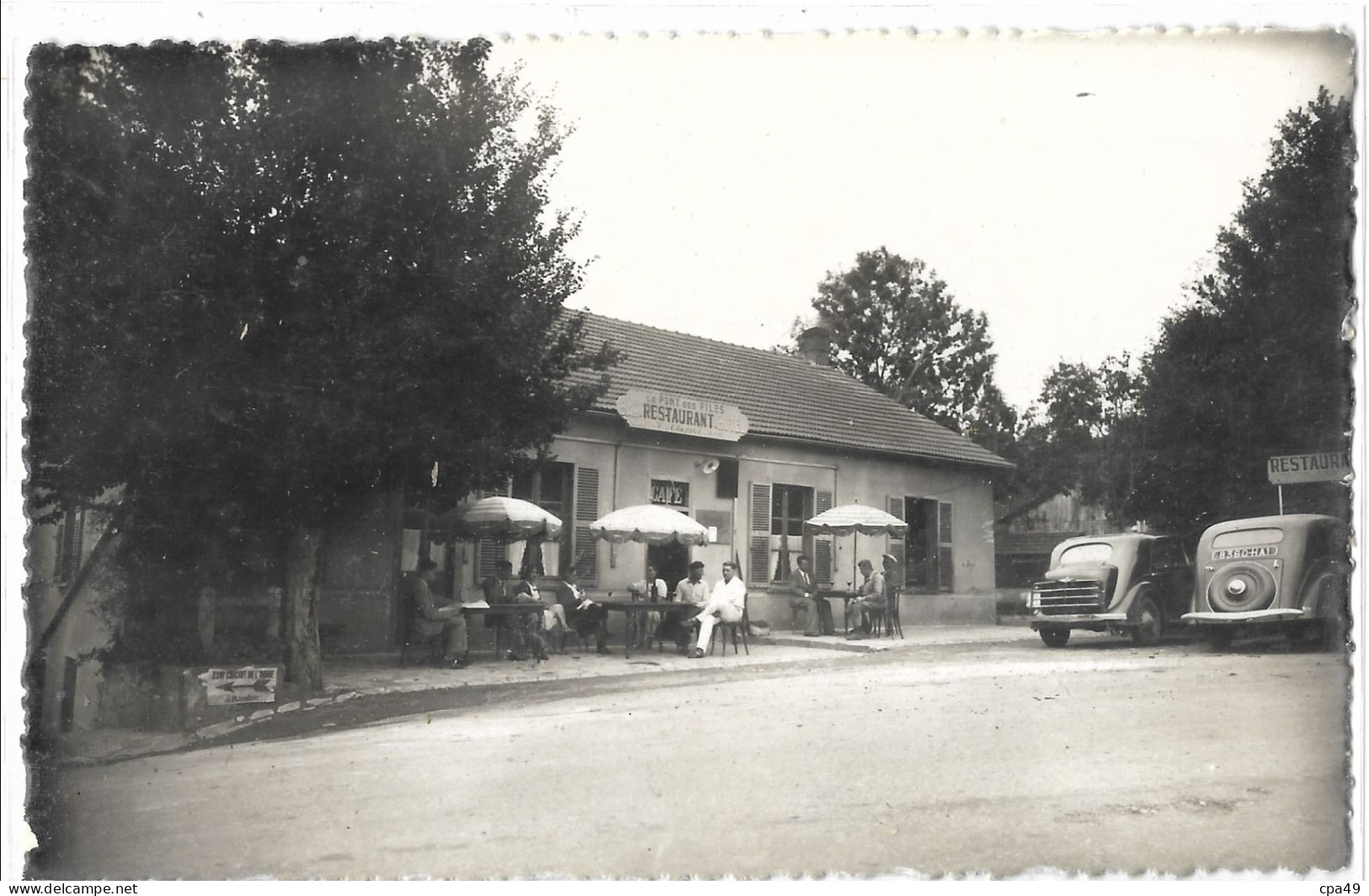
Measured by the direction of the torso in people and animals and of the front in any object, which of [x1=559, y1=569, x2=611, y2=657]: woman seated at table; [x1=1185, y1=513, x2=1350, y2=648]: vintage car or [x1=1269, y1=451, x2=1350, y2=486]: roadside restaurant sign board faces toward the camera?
the roadside restaurant sign board

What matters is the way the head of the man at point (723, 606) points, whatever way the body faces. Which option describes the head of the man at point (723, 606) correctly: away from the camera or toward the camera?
toward the camera

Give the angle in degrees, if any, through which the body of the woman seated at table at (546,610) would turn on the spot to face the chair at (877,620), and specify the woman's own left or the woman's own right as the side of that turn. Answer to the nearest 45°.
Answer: approximately 45° to the woman's own left

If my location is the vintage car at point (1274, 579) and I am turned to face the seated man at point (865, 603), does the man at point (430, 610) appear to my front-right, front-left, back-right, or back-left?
front-left

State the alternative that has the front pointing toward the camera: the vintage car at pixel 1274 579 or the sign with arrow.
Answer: the sign with arrow

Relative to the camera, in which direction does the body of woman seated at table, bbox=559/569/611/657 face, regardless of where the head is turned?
to the viewer's right

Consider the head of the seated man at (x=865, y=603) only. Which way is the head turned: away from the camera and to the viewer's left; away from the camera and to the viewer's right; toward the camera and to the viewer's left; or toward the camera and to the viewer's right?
toward the camera and to the viewer's left

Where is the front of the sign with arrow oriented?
toward the camera

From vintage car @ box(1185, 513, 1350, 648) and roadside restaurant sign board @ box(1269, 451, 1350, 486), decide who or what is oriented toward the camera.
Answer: the roadside restaurant sign board

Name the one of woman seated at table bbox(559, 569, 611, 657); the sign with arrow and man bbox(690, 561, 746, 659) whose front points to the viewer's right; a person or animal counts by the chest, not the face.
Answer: the woman seated at table
